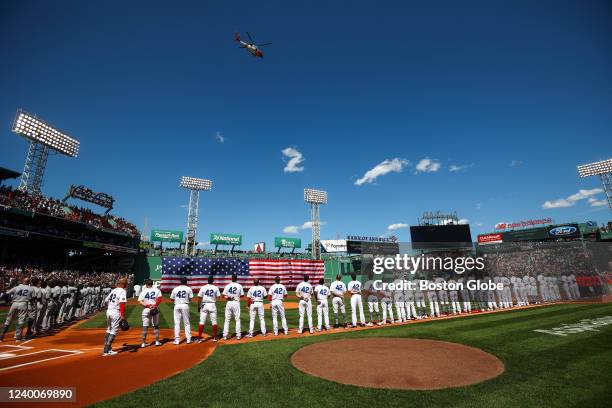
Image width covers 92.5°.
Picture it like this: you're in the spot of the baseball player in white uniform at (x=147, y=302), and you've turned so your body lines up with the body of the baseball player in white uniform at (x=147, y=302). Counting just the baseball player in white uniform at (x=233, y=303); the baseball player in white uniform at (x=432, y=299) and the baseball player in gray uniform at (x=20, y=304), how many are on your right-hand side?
2

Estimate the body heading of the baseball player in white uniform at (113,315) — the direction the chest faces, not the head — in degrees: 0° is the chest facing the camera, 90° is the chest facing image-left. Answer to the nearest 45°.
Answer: approximately 225°

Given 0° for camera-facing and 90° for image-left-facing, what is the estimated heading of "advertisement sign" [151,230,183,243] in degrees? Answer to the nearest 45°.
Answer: approximately 0°

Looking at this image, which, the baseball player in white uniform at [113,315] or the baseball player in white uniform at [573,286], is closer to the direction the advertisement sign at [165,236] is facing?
the baseball player in white uniform at [113,315]

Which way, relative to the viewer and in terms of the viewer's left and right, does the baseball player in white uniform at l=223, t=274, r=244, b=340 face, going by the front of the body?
facing away from the viewer

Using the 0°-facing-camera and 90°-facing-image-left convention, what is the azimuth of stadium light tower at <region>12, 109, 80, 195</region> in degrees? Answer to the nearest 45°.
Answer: approximately 315°

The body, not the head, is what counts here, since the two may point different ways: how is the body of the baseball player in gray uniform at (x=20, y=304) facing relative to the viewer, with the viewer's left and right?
facing away from the viewer

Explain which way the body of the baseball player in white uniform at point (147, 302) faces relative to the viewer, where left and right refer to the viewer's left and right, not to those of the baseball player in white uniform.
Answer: facing away from the viewer

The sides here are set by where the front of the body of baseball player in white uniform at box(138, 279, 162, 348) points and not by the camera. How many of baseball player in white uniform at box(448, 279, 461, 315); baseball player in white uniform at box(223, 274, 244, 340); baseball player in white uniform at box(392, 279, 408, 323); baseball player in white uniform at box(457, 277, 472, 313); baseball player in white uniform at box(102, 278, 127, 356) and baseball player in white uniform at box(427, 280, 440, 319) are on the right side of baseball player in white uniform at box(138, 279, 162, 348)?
5
